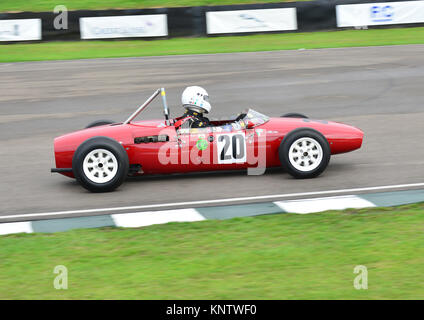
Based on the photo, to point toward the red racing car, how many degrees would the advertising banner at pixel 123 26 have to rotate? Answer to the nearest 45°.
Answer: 0° — it already faces it

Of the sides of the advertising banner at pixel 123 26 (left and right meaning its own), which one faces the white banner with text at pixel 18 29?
right

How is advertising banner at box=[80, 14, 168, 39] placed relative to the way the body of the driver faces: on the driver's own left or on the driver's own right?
on the driver's own left

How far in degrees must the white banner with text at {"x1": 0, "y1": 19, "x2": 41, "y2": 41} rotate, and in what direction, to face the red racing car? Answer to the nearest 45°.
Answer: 0° — it already faces it

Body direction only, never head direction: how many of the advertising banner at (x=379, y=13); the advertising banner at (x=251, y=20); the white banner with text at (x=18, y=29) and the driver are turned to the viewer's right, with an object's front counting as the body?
1

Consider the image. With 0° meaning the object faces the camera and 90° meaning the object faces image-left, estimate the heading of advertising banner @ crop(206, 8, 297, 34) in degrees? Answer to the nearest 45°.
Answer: approximately 0°

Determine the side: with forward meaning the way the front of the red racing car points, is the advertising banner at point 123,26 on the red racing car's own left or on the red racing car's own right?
on the red racing car's own left

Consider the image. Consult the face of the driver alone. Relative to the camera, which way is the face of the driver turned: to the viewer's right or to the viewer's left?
to the viewer's right

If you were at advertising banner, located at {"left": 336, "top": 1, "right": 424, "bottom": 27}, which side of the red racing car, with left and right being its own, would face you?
left

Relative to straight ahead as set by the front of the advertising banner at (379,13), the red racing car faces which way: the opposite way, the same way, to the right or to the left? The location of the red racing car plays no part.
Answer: to the left

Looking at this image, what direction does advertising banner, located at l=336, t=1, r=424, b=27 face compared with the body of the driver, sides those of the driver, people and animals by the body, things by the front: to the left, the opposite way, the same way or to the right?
to the right
